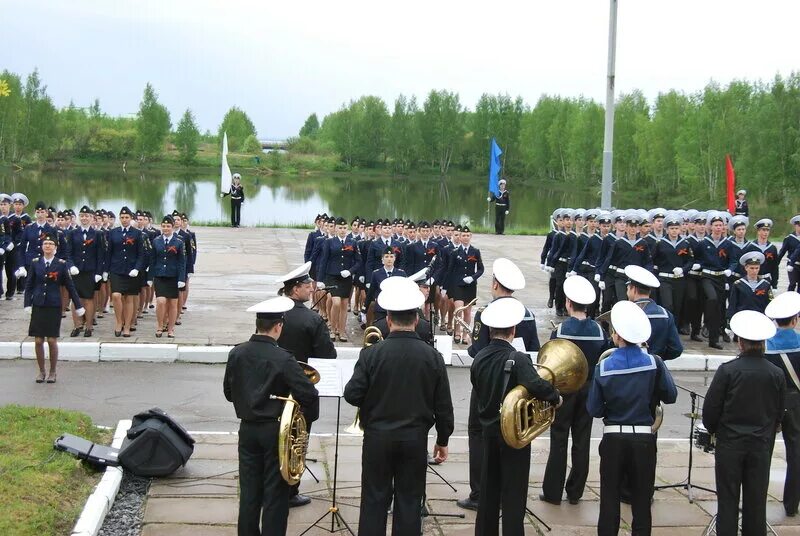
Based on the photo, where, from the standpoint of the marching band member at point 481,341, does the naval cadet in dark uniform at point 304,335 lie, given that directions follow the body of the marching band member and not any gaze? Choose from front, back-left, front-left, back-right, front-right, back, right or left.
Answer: front-left

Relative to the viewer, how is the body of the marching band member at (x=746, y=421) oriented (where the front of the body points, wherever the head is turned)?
away from the camera

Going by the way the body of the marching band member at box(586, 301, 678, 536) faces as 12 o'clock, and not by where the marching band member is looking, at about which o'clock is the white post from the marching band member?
The white post is roughly at 12 o'clock from the marching band member.

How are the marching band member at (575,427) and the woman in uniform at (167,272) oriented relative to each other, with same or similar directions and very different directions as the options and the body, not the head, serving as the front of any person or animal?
very different directions

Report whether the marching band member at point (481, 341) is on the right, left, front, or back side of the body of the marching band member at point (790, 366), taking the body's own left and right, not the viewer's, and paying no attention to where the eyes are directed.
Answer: left

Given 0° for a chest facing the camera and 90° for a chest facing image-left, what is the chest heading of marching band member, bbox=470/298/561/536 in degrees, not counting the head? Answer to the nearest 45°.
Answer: approximately 225°

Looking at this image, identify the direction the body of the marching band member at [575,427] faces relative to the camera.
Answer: away from the camera

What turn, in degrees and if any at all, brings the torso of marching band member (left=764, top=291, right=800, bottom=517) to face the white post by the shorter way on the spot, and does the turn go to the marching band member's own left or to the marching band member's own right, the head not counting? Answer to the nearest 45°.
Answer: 0° — they already face it

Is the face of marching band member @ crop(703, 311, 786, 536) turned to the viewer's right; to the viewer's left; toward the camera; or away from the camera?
away from the camera

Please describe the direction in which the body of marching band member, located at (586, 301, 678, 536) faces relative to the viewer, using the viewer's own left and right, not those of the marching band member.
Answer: facing away from the viewer

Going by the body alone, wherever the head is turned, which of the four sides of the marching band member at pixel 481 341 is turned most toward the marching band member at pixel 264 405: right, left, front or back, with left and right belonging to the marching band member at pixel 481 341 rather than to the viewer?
left

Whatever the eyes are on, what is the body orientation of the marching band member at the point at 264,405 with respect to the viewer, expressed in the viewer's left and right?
facing away from the viewer and to the right of the viewer

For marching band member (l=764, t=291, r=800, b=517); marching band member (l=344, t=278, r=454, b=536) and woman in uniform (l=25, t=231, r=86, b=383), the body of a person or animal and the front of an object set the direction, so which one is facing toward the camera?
the woman in uniform

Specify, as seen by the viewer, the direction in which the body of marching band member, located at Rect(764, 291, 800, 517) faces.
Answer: away from the camera
